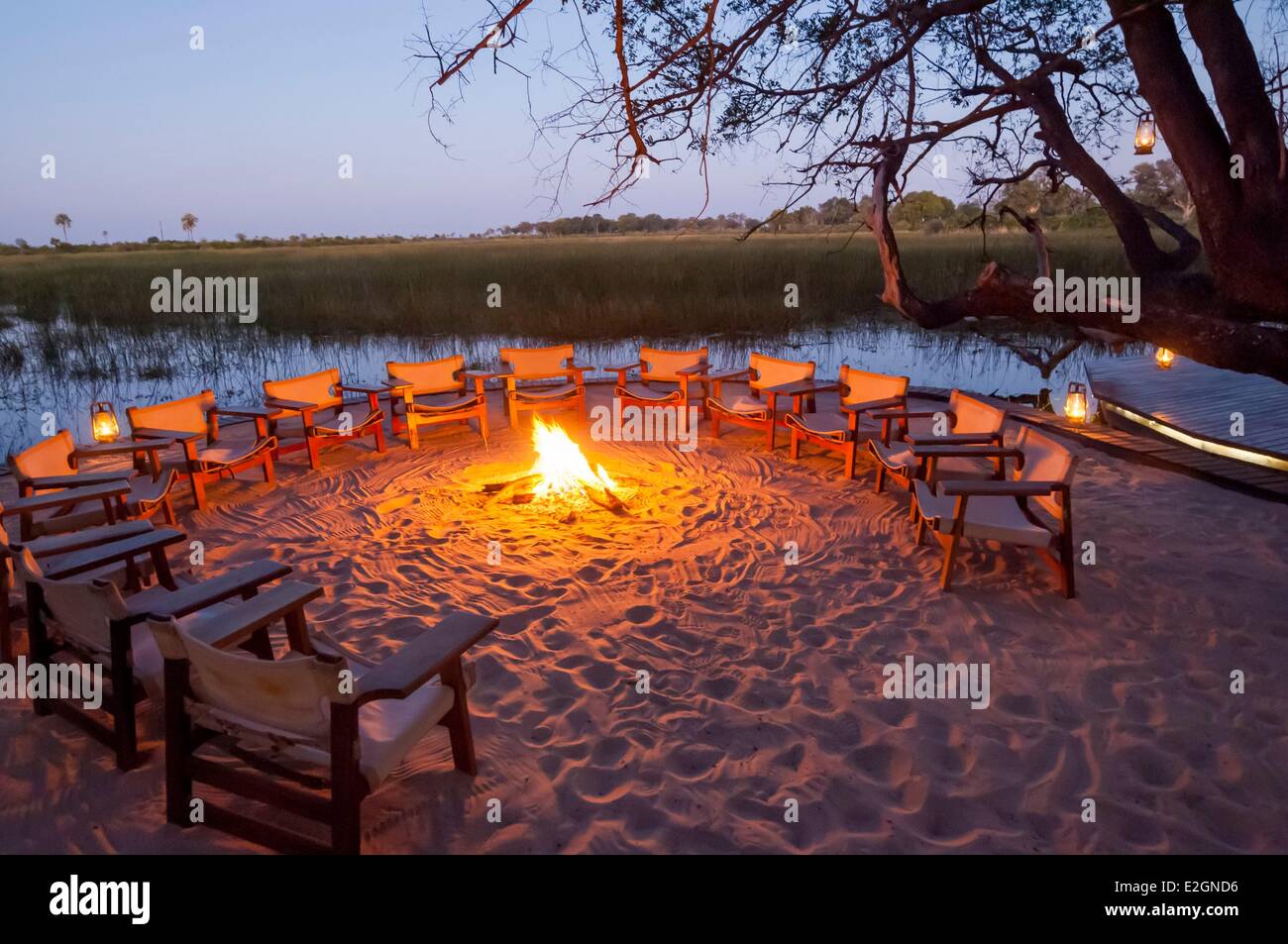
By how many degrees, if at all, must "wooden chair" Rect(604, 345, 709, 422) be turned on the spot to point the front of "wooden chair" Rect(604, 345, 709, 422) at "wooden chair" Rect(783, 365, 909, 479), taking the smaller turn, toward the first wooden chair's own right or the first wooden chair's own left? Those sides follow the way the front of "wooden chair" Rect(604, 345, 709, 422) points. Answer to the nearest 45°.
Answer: approximately 90° to the first wooden chair's own left

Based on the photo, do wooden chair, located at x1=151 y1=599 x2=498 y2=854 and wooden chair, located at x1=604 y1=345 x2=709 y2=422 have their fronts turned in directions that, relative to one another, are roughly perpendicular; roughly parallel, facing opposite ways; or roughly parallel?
roughly parallel, facing opposite ways

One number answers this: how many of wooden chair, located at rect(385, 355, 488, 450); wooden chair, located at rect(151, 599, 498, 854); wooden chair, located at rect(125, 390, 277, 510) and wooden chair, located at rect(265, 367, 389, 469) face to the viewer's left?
0

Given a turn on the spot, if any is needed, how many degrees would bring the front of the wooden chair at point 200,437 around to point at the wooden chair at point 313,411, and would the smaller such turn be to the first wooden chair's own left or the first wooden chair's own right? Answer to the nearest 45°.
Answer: approximately 90° to the first wooden chair's own left

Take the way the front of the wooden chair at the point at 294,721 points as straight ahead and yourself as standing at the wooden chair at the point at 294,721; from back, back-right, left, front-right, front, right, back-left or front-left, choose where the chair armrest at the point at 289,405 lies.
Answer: front-left

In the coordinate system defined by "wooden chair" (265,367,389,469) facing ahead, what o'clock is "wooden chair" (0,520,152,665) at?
"wooden chair" (0,520,152,665) is roughly at 2 o'clock from "wooden chair" (265,367,389,469).

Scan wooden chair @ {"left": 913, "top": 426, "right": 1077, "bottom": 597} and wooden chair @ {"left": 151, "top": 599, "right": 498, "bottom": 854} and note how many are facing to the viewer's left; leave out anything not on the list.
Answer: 1

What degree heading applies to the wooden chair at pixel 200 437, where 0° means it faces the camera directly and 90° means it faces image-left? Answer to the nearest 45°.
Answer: approximately 315°

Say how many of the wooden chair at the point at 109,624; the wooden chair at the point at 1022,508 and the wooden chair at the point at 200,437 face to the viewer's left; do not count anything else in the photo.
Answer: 1

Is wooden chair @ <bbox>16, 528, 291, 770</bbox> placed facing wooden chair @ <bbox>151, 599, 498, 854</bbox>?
no

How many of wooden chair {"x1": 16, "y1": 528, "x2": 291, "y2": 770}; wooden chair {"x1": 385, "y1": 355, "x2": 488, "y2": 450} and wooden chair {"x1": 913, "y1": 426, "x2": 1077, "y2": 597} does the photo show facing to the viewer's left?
1

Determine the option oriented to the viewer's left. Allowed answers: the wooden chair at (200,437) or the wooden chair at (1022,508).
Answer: the wooden chair at (1022,508)

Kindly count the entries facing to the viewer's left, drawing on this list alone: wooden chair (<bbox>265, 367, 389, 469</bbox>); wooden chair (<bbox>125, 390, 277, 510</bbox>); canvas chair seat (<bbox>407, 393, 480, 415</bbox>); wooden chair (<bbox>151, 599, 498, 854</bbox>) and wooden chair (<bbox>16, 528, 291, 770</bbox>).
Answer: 0
